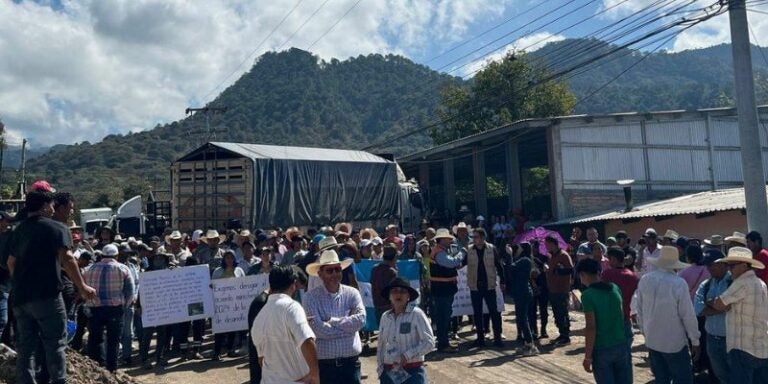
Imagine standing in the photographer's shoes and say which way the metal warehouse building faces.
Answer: facing the viewer and to the left of the viewer

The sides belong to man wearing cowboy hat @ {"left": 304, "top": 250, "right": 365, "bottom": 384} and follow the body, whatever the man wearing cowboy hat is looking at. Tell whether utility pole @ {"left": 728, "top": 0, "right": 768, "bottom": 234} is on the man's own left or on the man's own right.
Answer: on the man's own left

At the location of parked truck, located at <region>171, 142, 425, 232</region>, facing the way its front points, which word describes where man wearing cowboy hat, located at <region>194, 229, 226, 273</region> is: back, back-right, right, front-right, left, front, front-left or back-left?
back-right

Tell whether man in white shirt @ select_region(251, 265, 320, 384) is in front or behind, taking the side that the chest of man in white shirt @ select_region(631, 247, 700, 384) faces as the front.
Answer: behind

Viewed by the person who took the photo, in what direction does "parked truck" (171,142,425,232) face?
facing away from the viewer and to the right of the viewer

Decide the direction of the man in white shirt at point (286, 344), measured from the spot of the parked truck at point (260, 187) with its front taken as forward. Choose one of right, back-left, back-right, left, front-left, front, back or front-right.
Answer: back-right

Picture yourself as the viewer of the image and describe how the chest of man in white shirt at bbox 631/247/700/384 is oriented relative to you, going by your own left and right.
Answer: facing away from the viewer

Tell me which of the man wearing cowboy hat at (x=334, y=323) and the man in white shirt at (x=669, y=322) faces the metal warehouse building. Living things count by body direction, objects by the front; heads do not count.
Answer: the man in white shirt

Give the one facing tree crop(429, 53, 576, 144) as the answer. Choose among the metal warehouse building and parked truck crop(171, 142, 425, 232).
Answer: the parked truck

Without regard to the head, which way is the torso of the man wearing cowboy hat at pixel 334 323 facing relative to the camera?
toward the camera

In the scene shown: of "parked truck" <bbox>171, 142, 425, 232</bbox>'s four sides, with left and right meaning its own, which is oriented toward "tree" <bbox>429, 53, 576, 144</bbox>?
front

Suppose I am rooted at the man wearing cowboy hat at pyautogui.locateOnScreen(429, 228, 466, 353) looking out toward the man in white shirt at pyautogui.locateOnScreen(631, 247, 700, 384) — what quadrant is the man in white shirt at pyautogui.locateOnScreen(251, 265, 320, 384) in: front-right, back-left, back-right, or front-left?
front-right

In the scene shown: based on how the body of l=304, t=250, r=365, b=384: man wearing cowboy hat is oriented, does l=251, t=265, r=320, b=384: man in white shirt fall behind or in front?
in front

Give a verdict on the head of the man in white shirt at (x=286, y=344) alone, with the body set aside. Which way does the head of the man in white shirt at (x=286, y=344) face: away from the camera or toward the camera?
away from the camera
